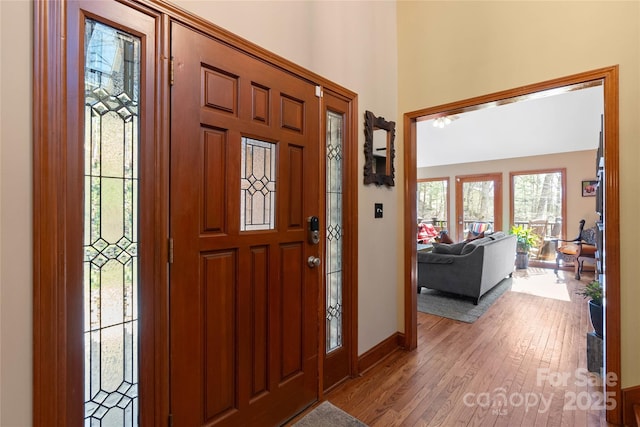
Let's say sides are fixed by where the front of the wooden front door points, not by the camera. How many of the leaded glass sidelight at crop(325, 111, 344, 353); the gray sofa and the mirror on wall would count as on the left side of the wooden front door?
3

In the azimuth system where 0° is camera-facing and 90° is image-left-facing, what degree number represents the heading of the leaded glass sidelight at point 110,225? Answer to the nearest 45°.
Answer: approximately 315°

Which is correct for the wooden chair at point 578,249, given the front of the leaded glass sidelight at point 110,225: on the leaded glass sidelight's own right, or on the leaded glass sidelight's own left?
on the leaded glass sidelight's own left

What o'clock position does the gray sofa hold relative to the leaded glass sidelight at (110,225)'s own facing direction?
The gray sofa is roughly at 10 o'clock from the leaded glass sidelight.

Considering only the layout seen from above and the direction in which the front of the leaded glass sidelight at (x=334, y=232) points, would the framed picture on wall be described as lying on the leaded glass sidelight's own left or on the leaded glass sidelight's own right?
on the leaded glass sidelight's own left

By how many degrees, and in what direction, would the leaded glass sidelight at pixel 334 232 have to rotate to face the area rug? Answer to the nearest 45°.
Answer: approximately 90° to its left

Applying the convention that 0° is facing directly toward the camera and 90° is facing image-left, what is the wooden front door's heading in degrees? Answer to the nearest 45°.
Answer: approximately 315°

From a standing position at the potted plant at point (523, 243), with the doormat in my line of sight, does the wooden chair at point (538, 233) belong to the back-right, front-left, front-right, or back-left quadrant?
back-left

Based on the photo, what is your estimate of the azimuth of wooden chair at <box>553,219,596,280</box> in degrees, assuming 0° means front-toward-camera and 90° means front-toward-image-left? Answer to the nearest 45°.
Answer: approximately 45°

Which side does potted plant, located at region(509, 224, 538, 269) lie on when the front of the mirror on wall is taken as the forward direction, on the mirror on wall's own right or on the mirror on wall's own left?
on the mirror on wall's own left

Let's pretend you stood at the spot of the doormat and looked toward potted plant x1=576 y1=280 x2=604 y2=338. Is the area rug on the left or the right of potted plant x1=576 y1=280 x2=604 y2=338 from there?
left

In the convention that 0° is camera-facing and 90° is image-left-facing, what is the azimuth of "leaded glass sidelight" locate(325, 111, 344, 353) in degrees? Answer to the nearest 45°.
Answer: approximately 315°
